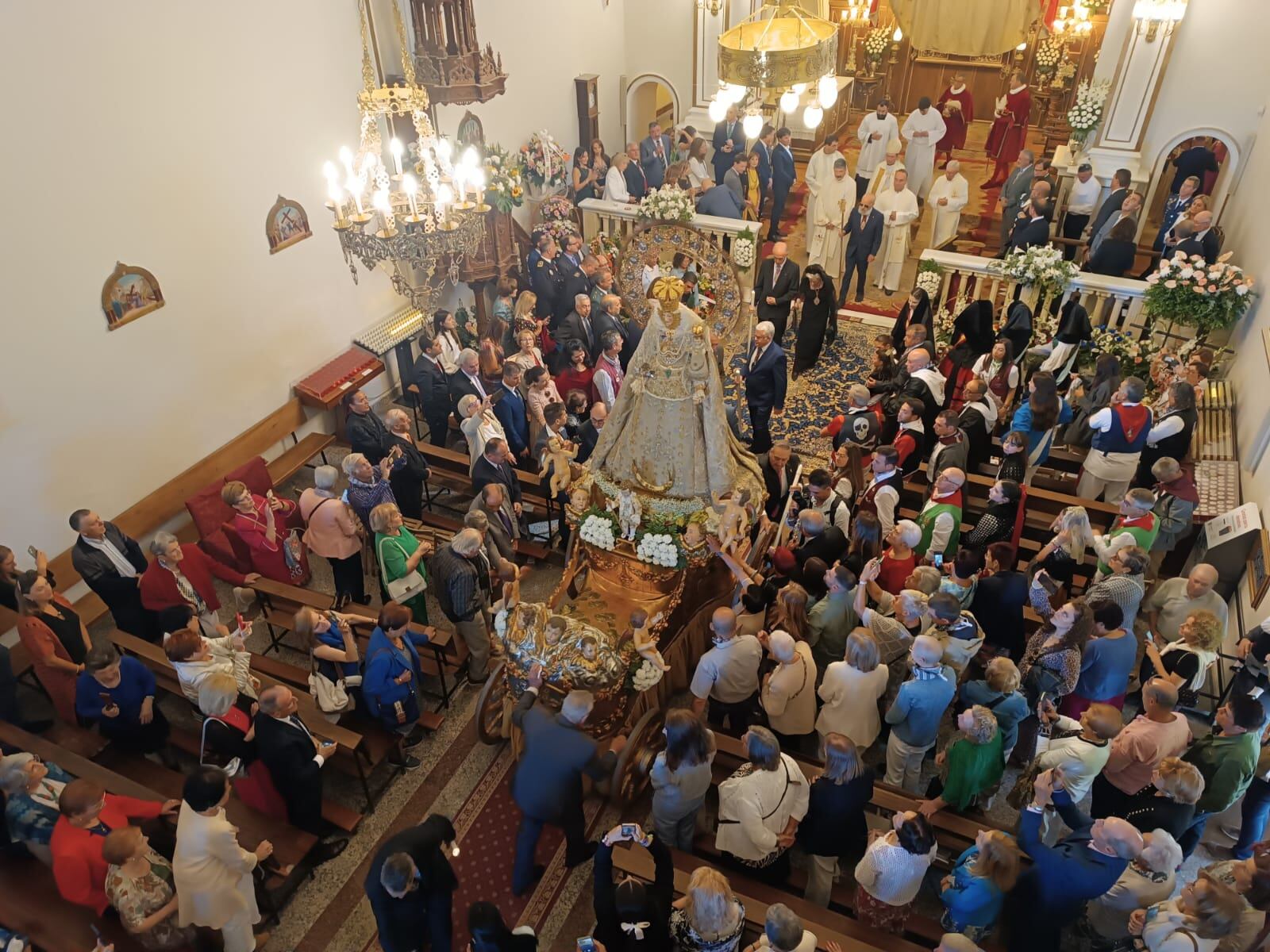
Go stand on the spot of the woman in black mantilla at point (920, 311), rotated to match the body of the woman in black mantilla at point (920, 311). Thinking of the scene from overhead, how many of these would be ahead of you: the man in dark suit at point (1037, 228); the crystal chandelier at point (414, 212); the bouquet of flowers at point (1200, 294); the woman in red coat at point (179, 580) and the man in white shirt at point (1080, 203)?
2

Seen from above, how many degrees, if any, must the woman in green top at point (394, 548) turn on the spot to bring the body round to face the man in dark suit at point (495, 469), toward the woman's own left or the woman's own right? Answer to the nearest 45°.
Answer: approximately 45° to the woman's own left

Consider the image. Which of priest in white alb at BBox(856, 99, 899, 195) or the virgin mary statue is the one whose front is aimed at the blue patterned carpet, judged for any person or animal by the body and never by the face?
the priest in white alb

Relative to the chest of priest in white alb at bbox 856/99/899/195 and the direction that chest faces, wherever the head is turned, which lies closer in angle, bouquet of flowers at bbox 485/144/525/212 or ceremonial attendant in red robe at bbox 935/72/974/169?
the bouquet of flowers

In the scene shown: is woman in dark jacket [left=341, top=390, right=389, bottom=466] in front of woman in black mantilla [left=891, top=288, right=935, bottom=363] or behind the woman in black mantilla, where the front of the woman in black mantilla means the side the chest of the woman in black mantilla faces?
in front

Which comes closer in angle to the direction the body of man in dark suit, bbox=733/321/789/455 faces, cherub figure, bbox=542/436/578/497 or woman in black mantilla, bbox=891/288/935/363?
the cherub figure

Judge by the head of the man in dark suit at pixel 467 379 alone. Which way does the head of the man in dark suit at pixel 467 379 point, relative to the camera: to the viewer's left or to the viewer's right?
to the viewer's right

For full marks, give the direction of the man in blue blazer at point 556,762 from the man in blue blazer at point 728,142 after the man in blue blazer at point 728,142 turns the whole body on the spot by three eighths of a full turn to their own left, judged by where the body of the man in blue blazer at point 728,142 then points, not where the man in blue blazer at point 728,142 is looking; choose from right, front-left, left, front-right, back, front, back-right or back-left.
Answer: back-right

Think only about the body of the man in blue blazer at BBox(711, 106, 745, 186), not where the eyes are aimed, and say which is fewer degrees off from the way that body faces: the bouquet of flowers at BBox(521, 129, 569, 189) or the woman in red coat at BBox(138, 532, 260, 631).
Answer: the woman in red coat

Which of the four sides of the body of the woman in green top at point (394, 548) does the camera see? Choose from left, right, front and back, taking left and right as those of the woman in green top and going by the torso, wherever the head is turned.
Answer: right

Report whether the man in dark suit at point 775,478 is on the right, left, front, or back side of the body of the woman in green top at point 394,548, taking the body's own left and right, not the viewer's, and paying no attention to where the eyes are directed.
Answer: front

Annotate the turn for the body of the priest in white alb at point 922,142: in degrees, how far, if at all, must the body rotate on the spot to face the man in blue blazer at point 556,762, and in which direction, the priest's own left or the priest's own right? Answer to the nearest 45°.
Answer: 0° — they already face them

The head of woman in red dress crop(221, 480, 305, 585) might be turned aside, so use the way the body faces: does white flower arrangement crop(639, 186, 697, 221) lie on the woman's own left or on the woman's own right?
on the woman's own left

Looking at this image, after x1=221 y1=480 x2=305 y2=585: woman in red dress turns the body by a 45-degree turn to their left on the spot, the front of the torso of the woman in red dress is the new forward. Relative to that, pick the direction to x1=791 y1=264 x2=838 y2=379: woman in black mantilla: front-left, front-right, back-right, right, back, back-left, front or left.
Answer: front

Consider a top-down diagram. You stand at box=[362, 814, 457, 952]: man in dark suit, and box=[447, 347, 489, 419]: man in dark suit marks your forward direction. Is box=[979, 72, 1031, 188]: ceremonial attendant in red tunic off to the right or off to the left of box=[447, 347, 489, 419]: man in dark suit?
right

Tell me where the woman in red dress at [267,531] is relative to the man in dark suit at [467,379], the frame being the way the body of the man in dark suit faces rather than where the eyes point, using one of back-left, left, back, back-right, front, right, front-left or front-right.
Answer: right

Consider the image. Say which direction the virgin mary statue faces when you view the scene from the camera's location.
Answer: facing the viewer and to the left of the viewer

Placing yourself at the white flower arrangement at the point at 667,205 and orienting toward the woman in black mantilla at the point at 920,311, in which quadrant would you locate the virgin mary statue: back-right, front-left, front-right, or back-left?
front-right

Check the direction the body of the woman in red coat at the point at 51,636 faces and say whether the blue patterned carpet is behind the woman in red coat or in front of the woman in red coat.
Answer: in front
